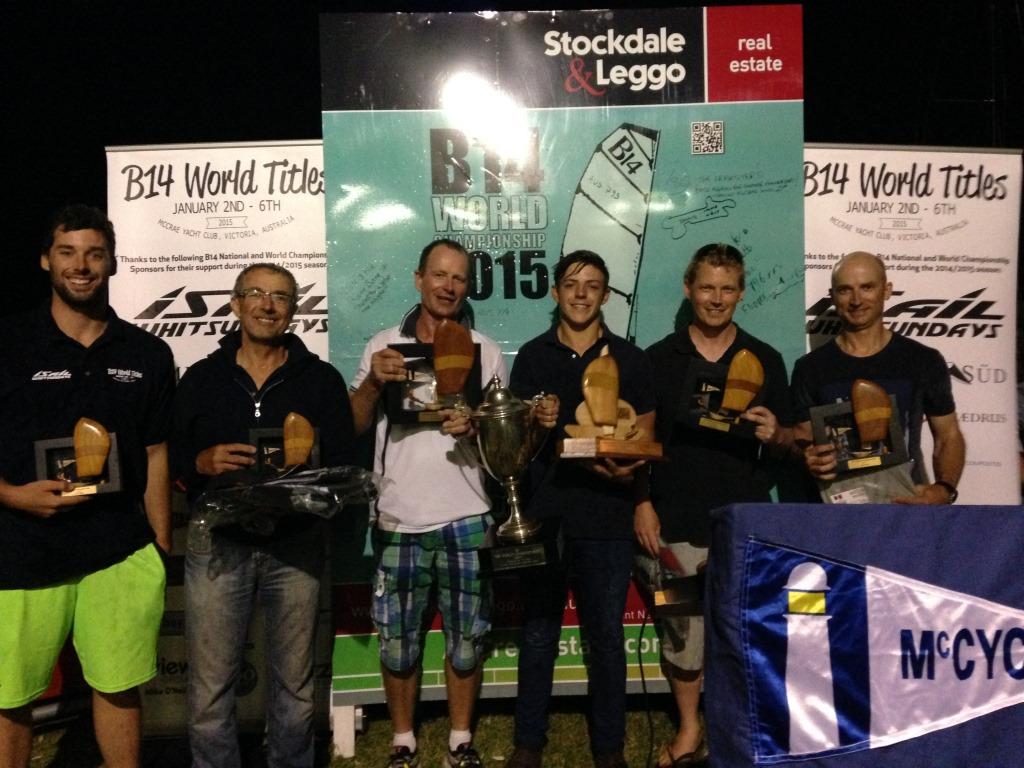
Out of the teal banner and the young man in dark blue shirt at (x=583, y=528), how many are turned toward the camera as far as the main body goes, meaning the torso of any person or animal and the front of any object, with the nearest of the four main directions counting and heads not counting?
2

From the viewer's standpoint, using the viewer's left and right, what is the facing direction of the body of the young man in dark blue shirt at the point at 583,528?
facing the viewer

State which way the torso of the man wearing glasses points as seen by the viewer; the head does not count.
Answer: toward the camera

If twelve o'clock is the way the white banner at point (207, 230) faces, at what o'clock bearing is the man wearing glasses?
The man wearing glasses is roughly at 12 o'clock from the white banner.

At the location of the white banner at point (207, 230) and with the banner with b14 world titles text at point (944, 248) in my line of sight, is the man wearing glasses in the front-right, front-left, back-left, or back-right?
front-right

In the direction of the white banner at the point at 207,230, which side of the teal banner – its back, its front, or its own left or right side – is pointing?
right

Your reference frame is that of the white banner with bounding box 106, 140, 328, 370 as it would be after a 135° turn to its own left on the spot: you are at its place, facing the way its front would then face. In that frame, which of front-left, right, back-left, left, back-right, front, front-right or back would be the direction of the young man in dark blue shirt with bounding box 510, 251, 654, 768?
right

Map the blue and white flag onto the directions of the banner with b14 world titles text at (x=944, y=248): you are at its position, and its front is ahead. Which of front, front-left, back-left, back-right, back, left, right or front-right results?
front

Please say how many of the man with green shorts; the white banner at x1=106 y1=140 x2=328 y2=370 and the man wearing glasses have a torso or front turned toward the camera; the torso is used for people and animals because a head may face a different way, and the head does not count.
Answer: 3

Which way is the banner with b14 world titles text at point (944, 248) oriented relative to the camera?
toward the camera

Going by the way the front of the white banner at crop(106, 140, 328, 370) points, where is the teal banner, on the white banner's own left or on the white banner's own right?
on the white banner's own left

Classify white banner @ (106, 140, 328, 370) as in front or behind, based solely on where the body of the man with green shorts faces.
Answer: behind
